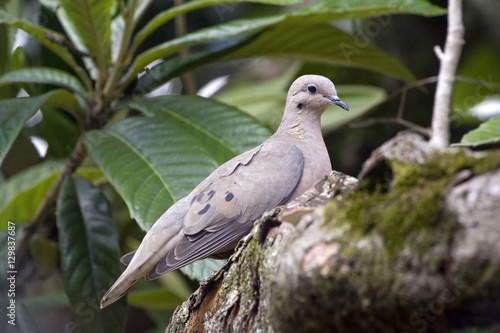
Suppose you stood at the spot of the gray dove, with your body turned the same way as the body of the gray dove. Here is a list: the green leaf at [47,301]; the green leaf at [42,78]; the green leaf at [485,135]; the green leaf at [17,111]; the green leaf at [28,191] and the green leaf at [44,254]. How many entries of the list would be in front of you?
1

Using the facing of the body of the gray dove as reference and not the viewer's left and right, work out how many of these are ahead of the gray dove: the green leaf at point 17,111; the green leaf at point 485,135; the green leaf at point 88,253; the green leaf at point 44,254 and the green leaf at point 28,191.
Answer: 1

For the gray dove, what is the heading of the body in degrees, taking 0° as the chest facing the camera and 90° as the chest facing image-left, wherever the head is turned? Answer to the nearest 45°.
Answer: approximately 270°

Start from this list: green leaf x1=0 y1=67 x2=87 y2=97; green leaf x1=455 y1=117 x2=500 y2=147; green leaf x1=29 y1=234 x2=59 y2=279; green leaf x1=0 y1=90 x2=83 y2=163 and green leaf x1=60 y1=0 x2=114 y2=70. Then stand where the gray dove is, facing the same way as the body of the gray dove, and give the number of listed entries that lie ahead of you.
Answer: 1

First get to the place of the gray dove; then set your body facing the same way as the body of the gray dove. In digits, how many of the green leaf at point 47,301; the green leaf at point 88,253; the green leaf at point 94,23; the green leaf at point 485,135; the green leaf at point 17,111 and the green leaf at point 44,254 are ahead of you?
1

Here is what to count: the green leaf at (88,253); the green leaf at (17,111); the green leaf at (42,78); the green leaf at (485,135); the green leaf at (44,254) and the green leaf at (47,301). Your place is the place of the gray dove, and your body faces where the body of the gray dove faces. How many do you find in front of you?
1

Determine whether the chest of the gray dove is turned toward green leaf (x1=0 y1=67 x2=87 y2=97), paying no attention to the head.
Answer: no

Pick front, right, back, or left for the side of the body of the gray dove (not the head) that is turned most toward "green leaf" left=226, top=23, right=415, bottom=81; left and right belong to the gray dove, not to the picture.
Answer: left

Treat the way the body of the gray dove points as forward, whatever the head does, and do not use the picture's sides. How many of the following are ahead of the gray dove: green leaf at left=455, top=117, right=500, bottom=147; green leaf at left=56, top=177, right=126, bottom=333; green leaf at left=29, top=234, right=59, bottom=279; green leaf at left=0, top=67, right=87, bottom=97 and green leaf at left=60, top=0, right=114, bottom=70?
1

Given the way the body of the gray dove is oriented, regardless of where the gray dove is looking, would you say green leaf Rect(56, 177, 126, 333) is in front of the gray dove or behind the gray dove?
behind

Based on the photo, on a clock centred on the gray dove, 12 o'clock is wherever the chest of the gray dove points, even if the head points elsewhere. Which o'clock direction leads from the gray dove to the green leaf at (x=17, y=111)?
The green leaf is roughly at 7 o'clock from the gray dove.

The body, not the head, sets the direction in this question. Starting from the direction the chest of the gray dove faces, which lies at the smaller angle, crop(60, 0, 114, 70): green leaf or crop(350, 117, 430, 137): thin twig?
the thin twig

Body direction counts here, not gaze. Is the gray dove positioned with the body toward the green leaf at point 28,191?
no

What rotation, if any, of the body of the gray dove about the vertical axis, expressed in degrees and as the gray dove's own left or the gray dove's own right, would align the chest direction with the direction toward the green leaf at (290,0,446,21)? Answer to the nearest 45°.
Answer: approximately 45° to the gray dove's own left

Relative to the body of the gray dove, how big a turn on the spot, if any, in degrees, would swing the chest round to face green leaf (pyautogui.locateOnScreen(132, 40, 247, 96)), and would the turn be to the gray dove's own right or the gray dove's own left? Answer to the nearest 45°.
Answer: approximately 90° to the gray dove's own left

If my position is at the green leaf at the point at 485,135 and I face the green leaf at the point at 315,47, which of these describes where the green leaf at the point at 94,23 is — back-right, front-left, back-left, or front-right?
front-left

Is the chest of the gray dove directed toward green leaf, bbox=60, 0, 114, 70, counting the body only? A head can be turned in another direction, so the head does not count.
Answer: no

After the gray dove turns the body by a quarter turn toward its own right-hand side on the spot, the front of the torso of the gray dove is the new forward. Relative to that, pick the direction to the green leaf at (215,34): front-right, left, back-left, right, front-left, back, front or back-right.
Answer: back

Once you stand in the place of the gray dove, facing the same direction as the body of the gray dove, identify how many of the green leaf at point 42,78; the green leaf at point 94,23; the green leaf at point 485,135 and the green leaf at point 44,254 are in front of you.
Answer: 1
